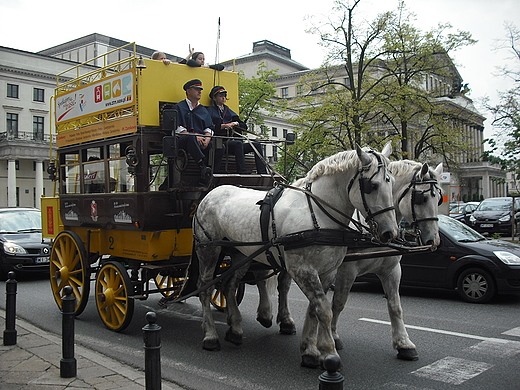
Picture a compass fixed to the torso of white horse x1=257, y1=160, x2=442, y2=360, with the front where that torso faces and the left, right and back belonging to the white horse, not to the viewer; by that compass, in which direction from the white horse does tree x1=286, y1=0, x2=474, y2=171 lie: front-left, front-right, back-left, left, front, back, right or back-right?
back-left

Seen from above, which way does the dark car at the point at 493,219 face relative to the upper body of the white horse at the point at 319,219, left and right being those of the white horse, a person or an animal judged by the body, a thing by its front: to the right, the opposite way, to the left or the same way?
to the right

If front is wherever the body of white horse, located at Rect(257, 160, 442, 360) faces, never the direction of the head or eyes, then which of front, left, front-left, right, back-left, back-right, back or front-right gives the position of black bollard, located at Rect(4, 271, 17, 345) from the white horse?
back-right

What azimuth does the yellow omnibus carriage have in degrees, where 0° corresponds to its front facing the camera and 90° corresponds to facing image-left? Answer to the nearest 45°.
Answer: approximately 315°

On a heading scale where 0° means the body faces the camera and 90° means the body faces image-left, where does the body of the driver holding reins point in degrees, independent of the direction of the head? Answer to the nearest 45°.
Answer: approximately 315°

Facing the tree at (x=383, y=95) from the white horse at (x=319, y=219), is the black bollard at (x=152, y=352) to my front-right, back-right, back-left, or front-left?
back-left

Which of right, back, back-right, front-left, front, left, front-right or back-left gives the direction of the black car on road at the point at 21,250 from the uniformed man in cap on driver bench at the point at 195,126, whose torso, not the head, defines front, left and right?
back

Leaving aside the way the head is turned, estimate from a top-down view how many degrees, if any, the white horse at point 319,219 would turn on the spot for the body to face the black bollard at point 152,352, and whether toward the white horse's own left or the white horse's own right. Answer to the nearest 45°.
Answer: approximately 90° to the white horse's own right

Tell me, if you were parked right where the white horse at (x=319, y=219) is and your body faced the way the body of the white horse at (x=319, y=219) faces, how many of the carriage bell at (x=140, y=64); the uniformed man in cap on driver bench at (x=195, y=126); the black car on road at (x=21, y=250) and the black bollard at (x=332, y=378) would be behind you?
3
